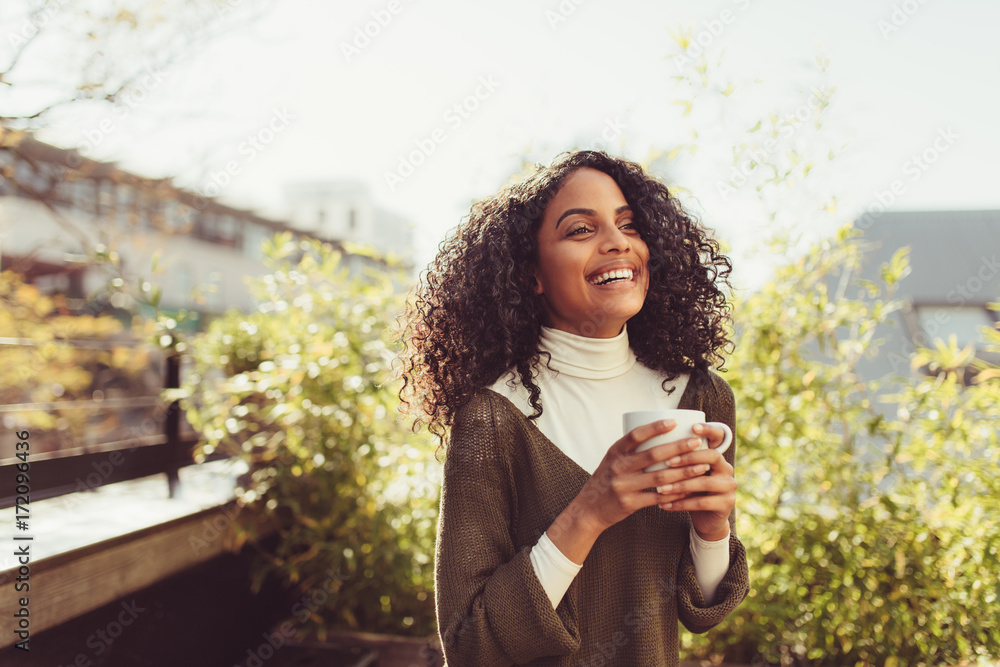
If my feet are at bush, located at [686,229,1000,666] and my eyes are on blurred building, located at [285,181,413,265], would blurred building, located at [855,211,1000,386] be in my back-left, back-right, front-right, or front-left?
front-right

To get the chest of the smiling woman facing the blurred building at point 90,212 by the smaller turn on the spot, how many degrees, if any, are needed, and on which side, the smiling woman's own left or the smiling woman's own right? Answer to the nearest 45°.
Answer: approximately 180°

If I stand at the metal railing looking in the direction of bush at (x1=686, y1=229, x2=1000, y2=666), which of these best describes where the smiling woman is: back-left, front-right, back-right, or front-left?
front-right

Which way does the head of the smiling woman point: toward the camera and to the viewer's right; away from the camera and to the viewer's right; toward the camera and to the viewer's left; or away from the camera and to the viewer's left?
toward the camera and to the viewer's right

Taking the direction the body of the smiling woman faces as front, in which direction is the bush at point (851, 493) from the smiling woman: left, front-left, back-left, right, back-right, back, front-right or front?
left

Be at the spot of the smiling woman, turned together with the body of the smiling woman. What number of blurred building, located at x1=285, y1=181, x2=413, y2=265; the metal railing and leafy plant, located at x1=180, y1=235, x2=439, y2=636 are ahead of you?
0

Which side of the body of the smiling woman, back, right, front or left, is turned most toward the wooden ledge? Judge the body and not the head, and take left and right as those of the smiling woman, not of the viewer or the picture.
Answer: back

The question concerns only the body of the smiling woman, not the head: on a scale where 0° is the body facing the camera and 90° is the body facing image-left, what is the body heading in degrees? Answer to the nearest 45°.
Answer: approximately 315°

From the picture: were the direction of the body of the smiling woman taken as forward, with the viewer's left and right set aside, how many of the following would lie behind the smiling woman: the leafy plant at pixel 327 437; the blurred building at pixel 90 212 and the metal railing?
3

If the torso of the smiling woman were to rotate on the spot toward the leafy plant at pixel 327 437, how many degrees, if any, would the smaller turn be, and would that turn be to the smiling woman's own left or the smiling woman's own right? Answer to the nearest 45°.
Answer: approximately 180°

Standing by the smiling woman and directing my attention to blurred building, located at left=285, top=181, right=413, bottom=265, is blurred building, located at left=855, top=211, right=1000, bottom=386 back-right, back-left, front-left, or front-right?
front-right

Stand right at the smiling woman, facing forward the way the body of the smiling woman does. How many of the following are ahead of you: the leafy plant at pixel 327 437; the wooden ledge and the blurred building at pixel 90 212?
0

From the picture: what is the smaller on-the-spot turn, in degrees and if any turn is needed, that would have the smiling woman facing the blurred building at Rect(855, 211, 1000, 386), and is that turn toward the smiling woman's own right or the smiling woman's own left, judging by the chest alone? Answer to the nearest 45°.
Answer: approximately 90° to the smiling woman's own left

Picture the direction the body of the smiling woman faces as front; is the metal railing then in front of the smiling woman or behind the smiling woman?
behind
